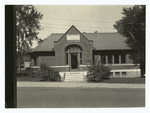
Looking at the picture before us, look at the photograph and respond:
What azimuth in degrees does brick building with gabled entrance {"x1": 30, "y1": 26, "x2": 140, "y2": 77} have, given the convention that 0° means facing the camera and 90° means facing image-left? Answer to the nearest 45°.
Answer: approximately 0°

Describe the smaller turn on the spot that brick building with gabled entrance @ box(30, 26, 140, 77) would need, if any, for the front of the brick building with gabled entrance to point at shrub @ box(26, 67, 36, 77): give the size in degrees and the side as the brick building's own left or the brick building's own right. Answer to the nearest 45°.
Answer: approximately 45° to the brick building's own right
